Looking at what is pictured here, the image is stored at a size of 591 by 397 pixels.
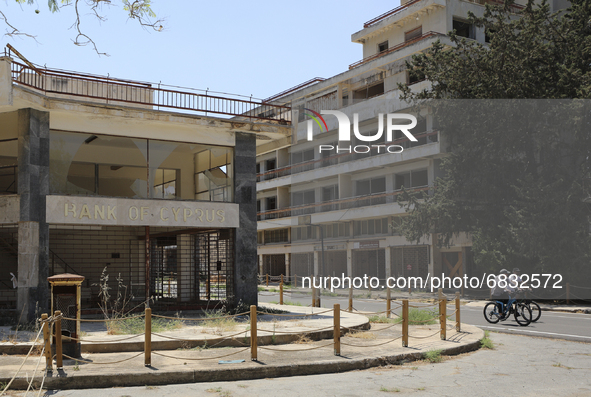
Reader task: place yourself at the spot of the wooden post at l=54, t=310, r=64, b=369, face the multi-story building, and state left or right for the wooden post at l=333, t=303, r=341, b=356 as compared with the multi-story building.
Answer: right

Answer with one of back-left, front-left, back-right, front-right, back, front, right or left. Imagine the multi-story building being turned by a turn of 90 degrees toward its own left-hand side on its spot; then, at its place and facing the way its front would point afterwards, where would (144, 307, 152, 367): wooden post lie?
front-right

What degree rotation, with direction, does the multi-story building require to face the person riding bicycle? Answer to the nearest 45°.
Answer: approximately 45° to its left

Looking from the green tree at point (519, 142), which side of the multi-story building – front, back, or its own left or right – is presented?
left

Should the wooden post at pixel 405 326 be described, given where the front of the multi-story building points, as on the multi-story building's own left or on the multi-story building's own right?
on the multi-story building's own left

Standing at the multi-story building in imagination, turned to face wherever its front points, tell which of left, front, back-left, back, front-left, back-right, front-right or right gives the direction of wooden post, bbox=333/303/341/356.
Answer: front-left

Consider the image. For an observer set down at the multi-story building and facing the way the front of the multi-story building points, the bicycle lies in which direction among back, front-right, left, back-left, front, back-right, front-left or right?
front-left

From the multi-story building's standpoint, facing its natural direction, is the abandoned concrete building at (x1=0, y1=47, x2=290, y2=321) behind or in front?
in front

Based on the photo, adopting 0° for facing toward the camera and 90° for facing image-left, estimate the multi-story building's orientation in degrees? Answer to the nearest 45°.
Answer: approximately 45°
